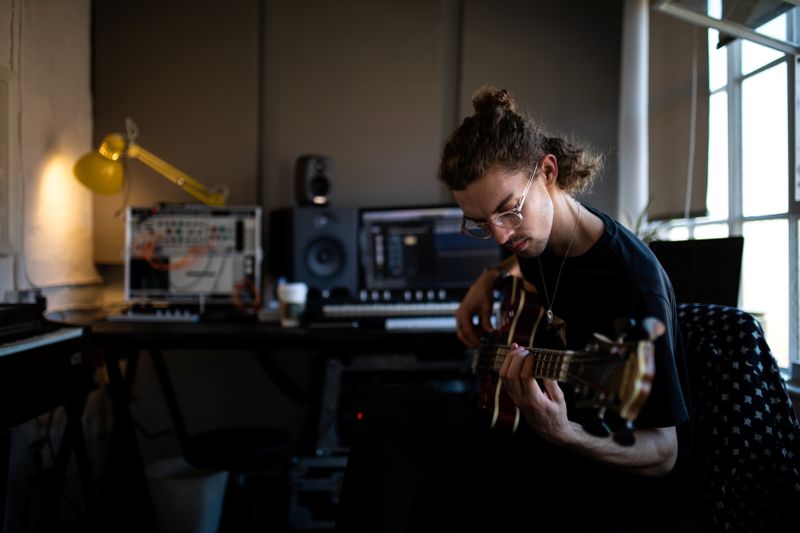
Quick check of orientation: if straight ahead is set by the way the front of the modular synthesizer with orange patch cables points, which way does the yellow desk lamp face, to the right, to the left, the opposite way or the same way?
to the right

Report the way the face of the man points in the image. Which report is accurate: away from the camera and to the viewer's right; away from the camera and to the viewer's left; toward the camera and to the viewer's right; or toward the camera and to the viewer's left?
toward the camera and to the viewer's left

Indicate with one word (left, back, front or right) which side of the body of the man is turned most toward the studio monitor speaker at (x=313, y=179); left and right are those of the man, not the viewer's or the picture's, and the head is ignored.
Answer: right

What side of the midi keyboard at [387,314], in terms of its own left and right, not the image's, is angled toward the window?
left

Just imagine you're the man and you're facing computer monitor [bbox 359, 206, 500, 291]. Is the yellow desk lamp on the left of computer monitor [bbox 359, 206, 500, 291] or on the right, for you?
left

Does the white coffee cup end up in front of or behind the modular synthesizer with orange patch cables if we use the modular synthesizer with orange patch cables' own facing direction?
in front

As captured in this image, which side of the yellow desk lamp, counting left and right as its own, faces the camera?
left

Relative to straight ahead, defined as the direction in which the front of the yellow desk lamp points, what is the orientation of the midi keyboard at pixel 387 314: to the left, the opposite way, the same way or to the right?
to the left

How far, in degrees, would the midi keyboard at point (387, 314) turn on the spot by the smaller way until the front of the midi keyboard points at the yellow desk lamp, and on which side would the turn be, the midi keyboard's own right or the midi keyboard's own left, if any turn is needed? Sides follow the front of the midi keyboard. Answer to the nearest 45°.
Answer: approximately 90° to the midi keyboard's own right

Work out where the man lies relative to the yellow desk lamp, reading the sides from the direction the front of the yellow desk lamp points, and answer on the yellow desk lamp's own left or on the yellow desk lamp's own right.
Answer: on the yellow desk lamp's own left

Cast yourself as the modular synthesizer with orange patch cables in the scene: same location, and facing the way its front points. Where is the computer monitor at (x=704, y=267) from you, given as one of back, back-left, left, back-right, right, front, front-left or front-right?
front-left

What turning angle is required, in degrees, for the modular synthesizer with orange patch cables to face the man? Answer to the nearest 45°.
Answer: approximately 45° to its left

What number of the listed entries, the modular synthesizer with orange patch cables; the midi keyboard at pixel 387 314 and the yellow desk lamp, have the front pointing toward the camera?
2

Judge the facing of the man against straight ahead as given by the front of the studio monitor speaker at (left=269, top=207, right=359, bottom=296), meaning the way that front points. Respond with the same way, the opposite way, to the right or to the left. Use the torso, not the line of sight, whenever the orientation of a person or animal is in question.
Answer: to the right
